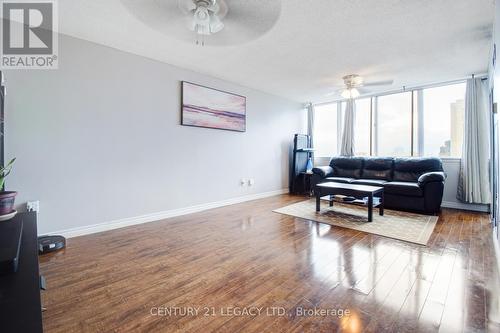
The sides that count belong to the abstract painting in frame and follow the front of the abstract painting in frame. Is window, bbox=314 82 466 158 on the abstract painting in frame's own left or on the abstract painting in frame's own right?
on the abstract painting in frame's own left

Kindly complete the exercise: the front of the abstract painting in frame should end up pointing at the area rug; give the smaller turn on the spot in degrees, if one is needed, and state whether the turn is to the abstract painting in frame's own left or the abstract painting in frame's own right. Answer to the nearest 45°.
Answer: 0° — it already faces it

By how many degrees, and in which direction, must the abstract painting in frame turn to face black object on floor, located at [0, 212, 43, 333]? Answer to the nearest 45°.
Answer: approximately 45° to its right

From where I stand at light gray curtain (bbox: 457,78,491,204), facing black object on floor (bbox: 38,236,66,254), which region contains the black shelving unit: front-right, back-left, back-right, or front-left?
front-right

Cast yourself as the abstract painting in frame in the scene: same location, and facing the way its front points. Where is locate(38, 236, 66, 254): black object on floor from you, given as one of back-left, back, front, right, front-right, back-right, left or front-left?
right

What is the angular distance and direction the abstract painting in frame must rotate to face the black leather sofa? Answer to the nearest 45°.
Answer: approximately 45° to its left

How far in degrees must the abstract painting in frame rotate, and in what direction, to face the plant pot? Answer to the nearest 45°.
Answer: approximately 90° to its right

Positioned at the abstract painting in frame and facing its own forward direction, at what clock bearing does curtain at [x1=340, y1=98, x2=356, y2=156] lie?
The curtain is roughly at 10 o'clock from the abstract painting in frame.

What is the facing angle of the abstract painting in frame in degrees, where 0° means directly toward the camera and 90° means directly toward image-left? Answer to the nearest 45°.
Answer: approximately 315°

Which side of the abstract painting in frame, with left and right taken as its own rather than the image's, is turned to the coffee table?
front

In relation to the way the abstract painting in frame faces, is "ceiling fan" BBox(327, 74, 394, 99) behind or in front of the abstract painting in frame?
in front
